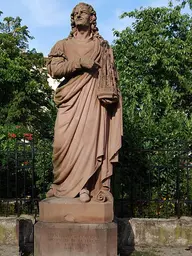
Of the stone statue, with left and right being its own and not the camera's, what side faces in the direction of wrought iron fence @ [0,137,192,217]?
back

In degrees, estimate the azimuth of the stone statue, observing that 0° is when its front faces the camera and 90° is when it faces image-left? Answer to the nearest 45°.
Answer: approximately 0°
